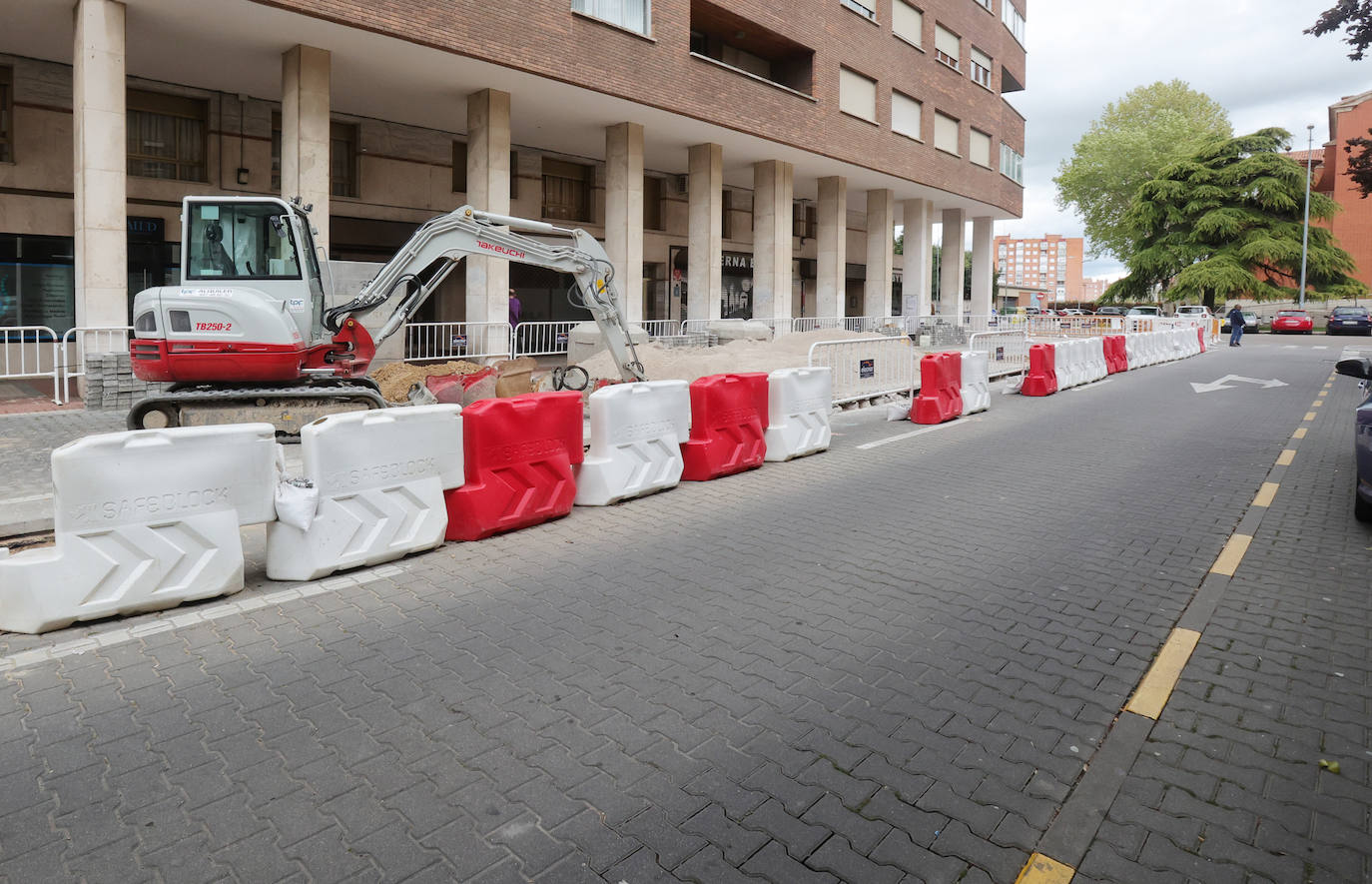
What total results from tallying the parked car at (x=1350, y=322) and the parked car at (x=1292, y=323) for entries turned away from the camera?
2

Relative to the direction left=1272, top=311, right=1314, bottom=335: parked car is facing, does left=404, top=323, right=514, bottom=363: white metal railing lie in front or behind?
behind

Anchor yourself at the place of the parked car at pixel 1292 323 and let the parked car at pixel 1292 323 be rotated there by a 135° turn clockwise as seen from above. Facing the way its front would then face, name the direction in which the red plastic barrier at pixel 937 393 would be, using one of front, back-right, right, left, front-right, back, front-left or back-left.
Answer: front-right

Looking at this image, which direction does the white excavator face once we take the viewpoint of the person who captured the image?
facing to the right of the viewer

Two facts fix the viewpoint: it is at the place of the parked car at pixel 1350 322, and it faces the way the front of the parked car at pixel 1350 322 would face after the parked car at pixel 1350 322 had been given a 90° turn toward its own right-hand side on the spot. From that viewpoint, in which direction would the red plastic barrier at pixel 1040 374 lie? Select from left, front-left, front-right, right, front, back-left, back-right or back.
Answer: right

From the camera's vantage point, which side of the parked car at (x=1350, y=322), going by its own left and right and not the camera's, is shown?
back

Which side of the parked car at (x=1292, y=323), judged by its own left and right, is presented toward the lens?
back

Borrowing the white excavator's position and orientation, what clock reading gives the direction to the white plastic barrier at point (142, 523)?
The white plastic barrier is roughly at 3 o'clock from the white excavator.
